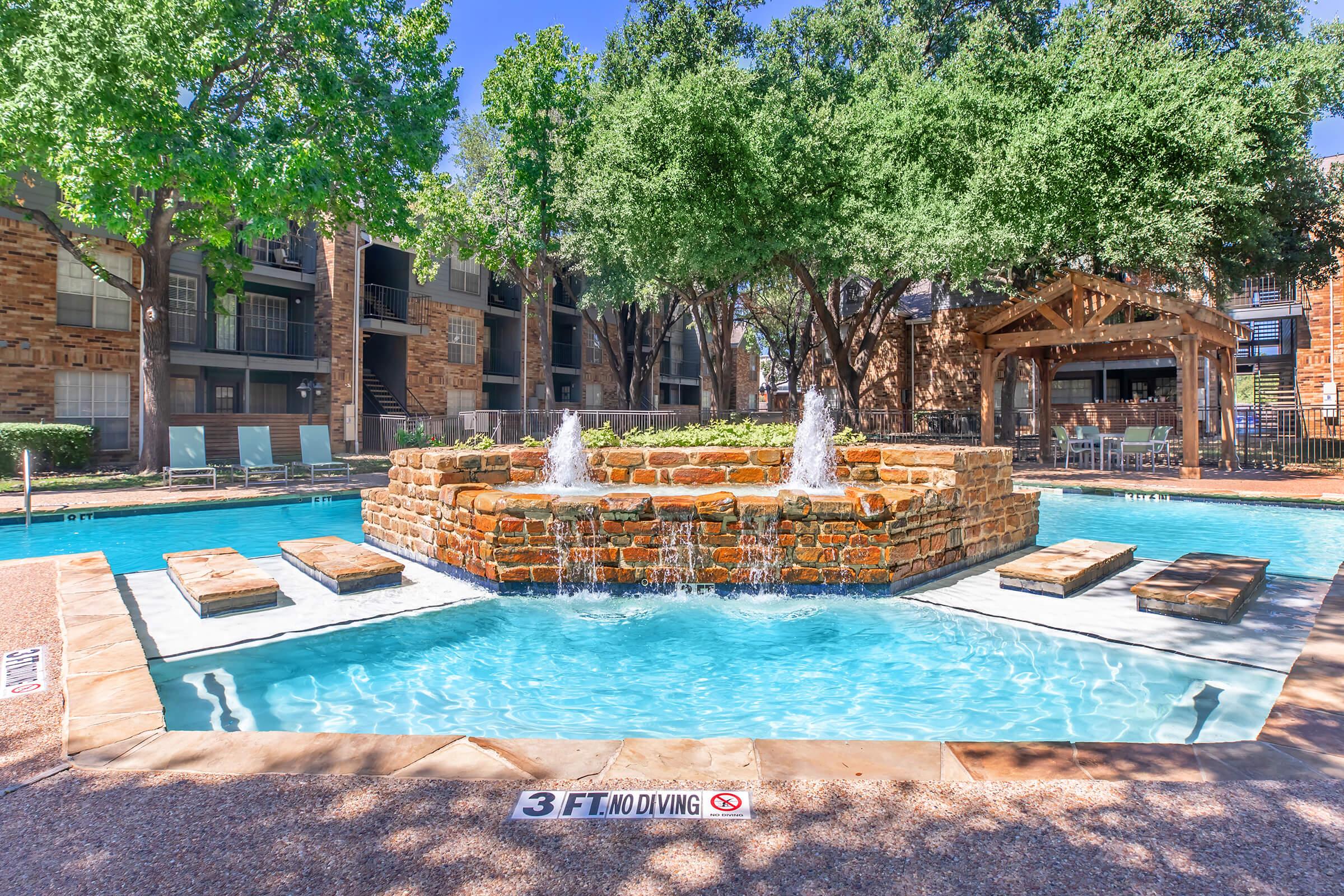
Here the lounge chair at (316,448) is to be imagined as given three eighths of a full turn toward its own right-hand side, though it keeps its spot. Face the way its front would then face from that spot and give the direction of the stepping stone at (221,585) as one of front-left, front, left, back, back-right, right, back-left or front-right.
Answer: left

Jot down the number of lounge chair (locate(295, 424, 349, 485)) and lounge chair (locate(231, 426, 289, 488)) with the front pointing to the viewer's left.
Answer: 0

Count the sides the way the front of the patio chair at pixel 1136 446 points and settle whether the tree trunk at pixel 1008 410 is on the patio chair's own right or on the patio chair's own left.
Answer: on the patio chair's own right

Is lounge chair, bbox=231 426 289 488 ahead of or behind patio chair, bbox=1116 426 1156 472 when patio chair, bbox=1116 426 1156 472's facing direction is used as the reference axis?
ahead

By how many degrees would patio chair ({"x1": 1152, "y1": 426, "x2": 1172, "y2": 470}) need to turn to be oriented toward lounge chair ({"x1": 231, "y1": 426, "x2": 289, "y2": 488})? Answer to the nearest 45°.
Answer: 0° — it already faces it

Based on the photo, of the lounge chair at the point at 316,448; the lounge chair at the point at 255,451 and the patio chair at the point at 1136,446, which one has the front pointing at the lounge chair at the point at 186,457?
the patio chair

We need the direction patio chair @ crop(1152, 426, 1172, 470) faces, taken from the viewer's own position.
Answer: facing the viewer and to the left of the viewer

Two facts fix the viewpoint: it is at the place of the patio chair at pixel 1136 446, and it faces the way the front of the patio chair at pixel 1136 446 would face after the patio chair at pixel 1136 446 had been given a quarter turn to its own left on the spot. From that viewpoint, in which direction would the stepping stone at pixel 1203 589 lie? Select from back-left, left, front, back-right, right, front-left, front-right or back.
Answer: left

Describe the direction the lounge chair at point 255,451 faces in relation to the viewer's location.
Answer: facing the viewer and to the right of the viewer
